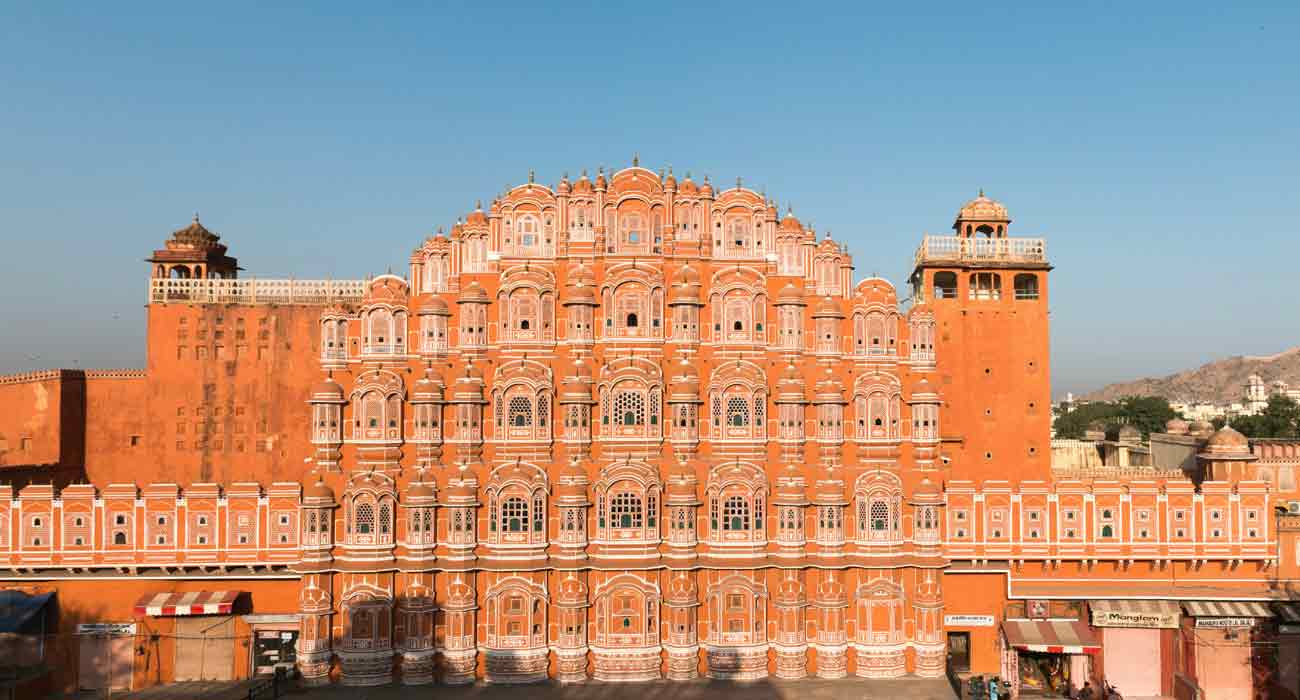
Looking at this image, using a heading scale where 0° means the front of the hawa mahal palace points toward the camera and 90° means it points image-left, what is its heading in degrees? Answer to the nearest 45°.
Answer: approximately 0°
